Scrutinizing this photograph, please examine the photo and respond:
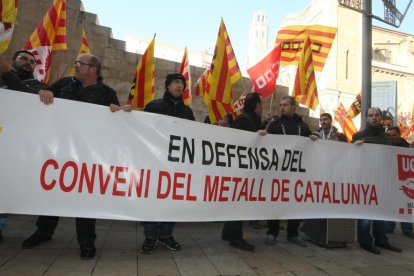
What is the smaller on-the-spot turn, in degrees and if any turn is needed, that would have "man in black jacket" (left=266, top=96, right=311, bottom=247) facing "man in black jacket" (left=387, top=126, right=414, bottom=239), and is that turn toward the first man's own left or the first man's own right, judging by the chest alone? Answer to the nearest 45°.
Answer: approximately 135° to the first man's own left

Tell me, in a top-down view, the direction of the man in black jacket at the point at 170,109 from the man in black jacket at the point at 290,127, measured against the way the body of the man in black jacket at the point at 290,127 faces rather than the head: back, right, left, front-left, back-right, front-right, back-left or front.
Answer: front-right

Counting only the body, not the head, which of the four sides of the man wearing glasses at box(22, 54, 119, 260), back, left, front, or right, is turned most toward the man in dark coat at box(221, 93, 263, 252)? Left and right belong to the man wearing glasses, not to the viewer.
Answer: left

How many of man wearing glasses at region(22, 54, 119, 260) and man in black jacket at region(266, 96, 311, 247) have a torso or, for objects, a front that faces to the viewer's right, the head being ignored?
0

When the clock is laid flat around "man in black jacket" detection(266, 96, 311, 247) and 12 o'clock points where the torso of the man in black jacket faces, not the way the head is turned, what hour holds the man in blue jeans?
The man in blue jeans is roughly at 8 o'clock from the man in black jacket.

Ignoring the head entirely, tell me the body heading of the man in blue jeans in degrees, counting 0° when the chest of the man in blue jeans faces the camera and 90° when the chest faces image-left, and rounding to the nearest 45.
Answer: approximately 315°

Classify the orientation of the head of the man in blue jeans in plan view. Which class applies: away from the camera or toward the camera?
toward the camera

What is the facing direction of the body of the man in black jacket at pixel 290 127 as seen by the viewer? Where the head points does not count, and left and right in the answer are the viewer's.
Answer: facing the viewer

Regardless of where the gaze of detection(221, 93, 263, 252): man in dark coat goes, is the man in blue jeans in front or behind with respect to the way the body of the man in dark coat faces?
in front

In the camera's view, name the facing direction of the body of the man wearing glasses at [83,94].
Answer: toward the camera

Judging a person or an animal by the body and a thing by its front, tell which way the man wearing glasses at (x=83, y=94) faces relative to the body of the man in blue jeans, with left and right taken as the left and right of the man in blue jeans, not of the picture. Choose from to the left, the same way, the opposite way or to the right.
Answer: the same way

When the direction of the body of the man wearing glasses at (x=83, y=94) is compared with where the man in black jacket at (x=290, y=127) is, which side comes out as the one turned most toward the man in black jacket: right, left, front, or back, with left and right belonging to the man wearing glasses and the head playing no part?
left
